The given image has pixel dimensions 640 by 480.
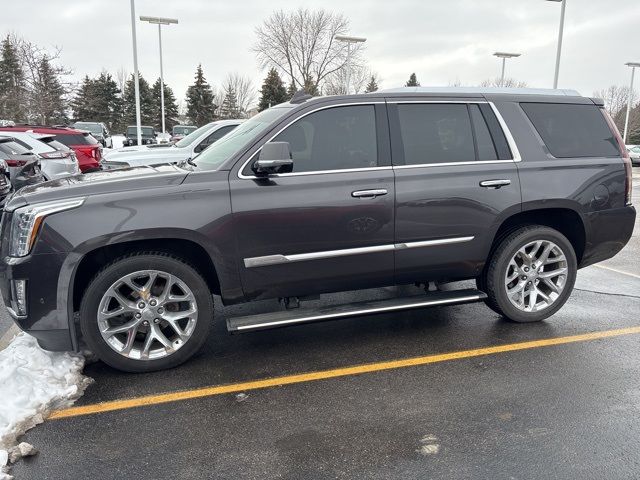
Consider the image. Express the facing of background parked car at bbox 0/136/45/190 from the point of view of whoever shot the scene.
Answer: facing away from the viewer and to the left of the viewer

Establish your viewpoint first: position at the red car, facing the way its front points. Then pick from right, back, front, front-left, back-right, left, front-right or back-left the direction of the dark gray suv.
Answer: back-left

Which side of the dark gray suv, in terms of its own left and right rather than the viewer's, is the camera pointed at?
left

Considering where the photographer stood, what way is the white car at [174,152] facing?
facing to the left of the viewer

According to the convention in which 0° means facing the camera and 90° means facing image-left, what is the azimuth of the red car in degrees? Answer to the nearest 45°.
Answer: approximately 135°

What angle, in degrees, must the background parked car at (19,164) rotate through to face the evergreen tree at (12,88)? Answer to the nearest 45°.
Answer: approximately 45° to its right

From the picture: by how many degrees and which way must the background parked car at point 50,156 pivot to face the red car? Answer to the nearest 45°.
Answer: approximately 45° to its right

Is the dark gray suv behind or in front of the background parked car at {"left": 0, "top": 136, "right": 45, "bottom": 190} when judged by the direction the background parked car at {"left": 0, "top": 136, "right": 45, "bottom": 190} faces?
behind

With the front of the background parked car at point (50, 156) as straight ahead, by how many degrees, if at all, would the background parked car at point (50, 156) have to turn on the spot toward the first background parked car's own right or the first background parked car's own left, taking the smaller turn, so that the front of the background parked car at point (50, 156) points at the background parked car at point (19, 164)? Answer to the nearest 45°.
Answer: approximately 135° to the first background parked car's own left

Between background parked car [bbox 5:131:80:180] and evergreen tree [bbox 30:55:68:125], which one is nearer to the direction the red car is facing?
the evergreen tree

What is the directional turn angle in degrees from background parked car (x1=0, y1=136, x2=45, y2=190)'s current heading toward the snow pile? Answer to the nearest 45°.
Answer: approximately 135° to its left

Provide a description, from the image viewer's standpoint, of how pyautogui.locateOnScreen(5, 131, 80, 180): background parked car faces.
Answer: facing away from the viewer and to the left of the viewer

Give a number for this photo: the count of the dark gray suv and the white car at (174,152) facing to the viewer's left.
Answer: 2

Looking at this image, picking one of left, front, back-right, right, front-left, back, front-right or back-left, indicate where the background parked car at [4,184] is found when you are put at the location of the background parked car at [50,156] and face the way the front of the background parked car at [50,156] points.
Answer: back-left
